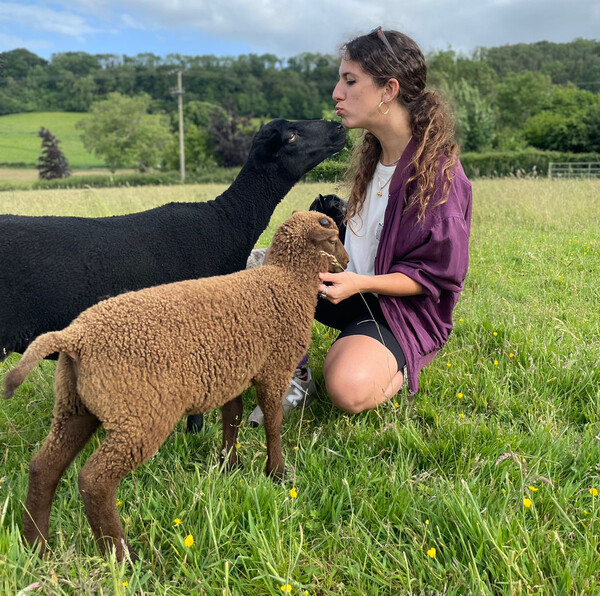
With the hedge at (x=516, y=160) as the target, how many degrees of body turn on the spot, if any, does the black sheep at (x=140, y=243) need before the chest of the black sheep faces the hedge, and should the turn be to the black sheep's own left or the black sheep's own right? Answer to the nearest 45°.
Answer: approximately 45° to the black sheep's own left

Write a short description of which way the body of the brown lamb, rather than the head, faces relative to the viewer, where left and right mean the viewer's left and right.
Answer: facing away from the viewer and to the right of the viewer

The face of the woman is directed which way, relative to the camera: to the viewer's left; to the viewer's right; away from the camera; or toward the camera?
to the viewer's left

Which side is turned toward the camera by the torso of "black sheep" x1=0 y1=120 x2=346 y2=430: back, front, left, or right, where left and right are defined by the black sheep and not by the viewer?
right

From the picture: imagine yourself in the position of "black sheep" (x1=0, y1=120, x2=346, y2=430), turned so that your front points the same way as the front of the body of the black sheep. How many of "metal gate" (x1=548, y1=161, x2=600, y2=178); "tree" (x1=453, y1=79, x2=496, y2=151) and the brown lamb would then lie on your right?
1

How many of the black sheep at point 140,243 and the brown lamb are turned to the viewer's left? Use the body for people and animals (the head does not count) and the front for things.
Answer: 0

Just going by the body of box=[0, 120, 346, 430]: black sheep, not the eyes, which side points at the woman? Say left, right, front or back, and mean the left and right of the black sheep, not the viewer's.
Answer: front

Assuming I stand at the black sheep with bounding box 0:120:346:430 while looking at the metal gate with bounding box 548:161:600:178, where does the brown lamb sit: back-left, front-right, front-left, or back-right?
back-right

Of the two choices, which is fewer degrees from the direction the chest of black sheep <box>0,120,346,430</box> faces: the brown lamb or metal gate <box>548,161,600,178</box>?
the metal gate

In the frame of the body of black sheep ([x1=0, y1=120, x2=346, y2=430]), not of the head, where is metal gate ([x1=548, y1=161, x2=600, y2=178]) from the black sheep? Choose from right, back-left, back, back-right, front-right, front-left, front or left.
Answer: front-left

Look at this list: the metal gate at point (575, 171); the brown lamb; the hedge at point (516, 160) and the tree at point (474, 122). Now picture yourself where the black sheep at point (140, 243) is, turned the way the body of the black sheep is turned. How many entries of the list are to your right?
1

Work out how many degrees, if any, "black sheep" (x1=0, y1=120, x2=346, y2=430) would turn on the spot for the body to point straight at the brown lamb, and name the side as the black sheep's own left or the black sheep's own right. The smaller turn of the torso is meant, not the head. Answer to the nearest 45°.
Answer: approximately 90° to the black sheep's own right

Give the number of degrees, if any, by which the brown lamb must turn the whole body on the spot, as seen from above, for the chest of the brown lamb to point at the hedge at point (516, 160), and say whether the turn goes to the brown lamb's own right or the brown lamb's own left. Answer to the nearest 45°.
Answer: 0° — it already faces it

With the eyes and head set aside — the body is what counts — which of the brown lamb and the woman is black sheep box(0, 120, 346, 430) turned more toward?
the woman
